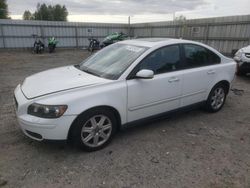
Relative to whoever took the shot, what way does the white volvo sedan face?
facing the viewer and to the left of the viewer

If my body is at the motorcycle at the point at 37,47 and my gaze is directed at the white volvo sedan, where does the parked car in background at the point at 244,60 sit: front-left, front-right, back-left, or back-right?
front-left

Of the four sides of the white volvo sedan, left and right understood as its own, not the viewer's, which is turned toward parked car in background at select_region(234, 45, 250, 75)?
back

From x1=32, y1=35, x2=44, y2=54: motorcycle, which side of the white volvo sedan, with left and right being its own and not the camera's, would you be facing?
right

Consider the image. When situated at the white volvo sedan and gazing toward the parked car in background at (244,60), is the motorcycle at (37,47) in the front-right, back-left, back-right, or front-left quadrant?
front-left
